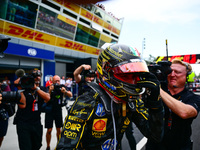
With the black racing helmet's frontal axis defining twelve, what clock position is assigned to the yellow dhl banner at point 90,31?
The yellow dhl banner is roughly at 7 o'clock from the black racing helmet.

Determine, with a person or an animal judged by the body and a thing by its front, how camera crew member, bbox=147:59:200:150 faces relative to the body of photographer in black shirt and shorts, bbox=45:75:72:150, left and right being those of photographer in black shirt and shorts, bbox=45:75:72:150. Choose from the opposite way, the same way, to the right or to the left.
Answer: to the right

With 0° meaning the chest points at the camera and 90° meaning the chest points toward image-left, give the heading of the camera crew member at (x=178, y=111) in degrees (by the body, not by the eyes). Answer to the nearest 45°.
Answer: approximately 45°

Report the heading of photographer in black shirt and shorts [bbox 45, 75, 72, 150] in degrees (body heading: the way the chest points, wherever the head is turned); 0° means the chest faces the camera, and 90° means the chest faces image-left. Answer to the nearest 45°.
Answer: approximately 0°

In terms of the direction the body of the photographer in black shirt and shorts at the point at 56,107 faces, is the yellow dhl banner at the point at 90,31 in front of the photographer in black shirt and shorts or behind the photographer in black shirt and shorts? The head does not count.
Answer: behind

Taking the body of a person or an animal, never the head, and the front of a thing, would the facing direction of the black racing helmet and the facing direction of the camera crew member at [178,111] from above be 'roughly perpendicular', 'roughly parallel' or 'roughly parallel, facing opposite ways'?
roughly perpendicular

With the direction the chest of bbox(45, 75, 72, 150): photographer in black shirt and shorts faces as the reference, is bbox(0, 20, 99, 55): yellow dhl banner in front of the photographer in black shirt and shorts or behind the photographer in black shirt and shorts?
behind

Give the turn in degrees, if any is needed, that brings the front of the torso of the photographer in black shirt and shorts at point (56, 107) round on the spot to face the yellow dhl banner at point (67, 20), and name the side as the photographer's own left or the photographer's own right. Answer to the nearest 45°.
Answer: approximately 180°
